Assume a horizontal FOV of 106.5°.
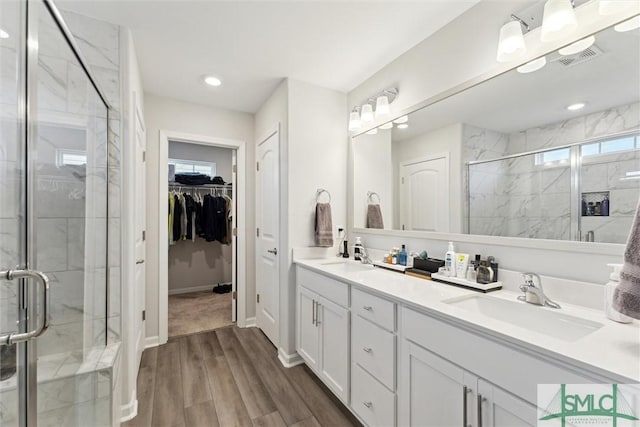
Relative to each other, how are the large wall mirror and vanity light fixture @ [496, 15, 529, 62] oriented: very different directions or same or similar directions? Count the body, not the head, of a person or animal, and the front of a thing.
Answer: same or similar directions

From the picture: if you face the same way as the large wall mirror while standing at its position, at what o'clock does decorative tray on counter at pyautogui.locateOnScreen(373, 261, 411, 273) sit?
The decorative tray on counter is roughly at 2 o'clock from the large wall mirror.

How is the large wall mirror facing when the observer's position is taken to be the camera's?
facing the viewer and to the left of the viewer

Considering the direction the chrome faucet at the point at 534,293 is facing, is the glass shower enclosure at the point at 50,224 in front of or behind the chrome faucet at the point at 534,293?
in front

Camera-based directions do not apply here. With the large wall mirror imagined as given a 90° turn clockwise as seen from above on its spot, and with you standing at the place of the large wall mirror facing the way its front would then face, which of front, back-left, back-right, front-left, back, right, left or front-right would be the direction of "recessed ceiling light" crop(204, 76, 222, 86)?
front-left

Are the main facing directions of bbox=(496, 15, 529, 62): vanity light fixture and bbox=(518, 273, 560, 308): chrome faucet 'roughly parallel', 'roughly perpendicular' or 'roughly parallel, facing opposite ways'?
roughly parallel

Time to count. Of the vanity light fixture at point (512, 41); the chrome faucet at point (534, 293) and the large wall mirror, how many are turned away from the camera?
0

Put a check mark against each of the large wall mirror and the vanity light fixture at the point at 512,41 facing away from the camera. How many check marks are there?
0

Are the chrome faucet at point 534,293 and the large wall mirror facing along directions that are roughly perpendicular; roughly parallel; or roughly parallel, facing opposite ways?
roughly parallel
